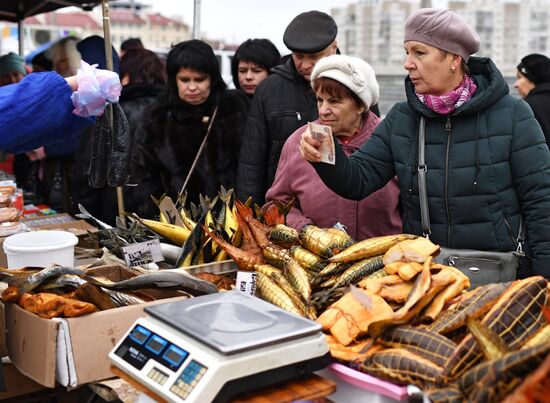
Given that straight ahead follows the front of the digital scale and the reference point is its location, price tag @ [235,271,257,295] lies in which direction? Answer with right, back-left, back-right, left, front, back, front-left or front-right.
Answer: back-right

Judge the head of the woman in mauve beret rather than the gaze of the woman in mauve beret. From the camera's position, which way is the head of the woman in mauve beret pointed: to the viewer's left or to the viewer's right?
to the viewer's left

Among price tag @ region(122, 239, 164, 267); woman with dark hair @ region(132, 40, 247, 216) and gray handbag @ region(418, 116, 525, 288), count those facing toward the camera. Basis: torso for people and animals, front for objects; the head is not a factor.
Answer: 3

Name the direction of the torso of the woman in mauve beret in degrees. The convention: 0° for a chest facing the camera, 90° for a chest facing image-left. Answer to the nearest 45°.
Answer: approximately 45°

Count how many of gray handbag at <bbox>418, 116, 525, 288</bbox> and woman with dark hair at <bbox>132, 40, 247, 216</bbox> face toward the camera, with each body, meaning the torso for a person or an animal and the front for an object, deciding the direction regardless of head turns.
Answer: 2

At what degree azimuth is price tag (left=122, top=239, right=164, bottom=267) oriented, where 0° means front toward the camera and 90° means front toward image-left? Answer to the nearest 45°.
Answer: approximately 0°

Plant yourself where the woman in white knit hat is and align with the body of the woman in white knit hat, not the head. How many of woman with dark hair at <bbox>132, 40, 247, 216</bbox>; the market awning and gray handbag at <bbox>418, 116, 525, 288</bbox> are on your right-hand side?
2

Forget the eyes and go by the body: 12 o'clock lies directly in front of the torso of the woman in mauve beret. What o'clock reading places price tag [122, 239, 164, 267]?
The price tag is roughly at 1 o'clock from the woman in mauve beret.

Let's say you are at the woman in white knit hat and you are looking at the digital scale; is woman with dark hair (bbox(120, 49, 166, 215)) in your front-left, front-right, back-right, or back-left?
back-right
